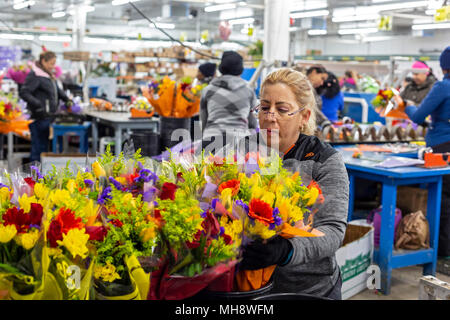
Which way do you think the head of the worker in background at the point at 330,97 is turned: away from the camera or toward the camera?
away from the camera

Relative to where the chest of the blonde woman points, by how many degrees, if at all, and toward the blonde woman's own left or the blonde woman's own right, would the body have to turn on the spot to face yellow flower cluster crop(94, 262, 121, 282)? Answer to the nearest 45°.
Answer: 0° — they already face it

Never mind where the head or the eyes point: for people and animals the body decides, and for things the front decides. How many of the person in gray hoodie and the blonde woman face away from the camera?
1

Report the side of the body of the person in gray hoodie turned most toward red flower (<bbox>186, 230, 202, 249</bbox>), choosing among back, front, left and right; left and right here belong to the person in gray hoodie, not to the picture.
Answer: back

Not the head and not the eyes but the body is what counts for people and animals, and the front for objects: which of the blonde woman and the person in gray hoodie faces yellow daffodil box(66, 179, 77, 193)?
the blonde woman

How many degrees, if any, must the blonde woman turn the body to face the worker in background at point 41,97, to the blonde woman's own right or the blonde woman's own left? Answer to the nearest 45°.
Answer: approximately 90° to the blonde woman's own right

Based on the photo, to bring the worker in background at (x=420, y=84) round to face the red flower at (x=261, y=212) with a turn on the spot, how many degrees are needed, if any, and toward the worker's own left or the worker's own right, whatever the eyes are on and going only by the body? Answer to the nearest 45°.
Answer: approximately 45° to the worker's own left

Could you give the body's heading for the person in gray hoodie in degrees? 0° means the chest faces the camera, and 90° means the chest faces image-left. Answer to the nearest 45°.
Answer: approximately 180°

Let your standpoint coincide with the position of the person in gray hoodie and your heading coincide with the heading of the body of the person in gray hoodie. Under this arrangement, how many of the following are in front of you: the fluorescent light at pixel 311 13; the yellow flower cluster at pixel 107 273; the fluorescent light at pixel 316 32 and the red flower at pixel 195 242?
2

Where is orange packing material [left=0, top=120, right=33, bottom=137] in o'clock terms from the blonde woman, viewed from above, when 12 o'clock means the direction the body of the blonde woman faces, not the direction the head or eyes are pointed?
The orange packing material is roughly at 3 o'clock from the blonde woman.

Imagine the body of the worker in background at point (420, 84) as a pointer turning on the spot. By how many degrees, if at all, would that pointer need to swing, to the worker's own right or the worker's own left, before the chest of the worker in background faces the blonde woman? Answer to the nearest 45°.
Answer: approximately 45° to the worker's own left

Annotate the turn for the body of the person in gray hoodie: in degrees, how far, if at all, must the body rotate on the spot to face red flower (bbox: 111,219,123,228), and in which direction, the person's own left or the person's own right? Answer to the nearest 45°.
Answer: approximately 180°

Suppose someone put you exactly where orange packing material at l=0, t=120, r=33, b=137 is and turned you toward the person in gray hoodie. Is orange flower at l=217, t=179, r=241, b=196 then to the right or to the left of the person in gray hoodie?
right

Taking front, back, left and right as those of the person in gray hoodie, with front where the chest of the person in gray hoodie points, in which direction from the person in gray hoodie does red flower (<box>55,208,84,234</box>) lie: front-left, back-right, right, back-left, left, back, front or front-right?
back

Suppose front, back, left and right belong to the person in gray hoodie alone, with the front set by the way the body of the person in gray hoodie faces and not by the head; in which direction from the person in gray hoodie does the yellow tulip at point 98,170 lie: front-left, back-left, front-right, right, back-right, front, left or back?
back
